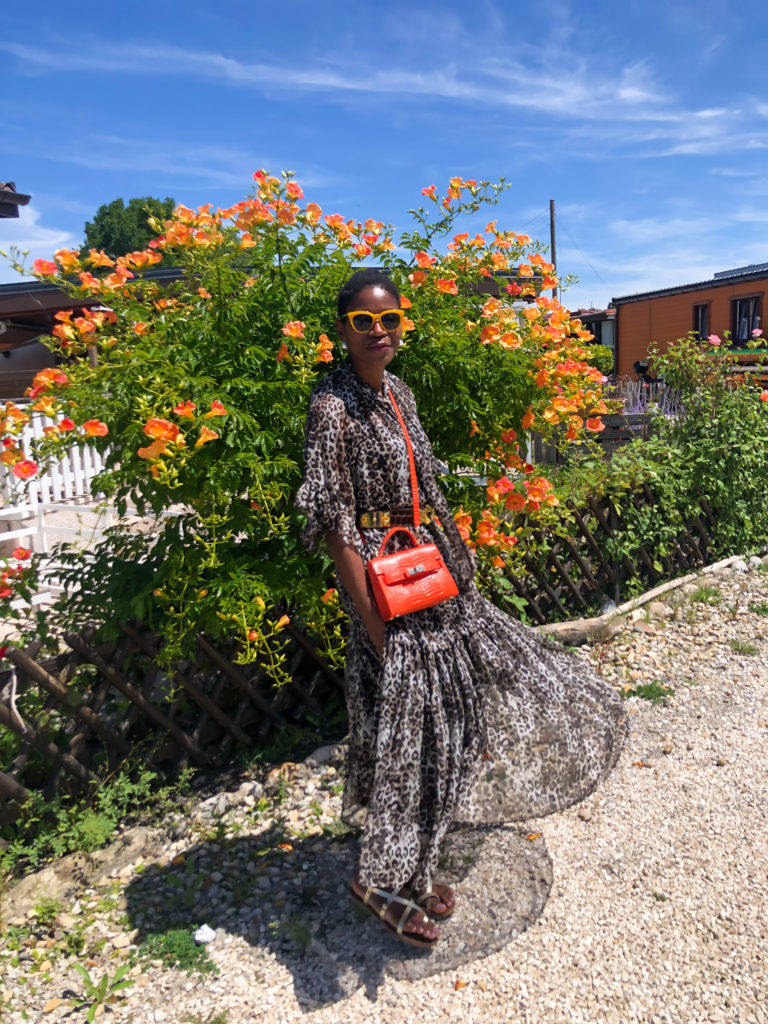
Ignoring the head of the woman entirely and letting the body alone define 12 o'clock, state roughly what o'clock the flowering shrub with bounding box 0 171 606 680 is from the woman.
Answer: The flowering shrub is roughly at 6 o'clock from the woman.

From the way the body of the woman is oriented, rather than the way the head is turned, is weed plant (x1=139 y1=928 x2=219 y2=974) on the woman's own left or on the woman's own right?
on the woman's own right

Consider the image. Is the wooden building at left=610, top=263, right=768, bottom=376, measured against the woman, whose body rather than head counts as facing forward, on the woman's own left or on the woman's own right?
on the woman's own left

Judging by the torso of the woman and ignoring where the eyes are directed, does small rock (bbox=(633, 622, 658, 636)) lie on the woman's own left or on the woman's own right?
on the woman's own left

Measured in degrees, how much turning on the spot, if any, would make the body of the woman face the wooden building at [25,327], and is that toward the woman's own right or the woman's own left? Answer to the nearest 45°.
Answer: approximately 180°

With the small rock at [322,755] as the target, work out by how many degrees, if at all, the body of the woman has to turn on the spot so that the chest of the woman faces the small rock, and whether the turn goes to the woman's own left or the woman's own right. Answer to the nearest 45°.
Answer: approximately 180°

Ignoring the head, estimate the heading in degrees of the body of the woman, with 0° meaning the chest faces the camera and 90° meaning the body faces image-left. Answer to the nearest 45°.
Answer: approximately 315°
